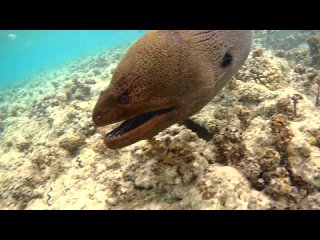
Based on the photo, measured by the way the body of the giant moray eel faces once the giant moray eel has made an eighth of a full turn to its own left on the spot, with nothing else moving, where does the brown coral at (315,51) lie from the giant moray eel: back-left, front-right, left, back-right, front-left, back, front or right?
back

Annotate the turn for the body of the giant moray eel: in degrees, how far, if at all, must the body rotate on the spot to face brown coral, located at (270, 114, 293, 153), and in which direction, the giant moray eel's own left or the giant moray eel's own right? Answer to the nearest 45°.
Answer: approximately 180°

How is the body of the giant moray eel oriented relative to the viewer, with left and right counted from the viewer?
facing to the left of the viewer
